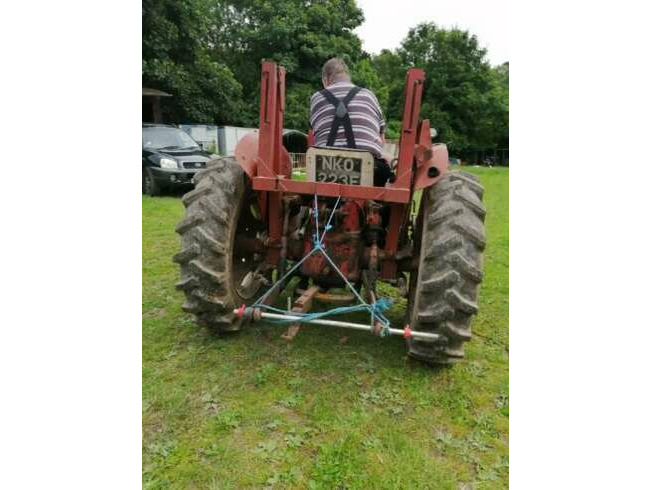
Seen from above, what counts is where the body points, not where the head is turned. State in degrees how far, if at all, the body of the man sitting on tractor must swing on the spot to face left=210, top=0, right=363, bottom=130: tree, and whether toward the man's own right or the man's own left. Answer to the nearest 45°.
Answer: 0° — they already face it

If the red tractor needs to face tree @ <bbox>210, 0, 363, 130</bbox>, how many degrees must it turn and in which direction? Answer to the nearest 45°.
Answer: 0° — it already faces it

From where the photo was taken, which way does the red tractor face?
away from the camera

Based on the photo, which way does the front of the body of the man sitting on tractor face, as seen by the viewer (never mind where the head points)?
away from the camera

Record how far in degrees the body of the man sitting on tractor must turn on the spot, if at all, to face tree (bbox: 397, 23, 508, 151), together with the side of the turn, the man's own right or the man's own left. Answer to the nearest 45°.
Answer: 0° — they already face it
